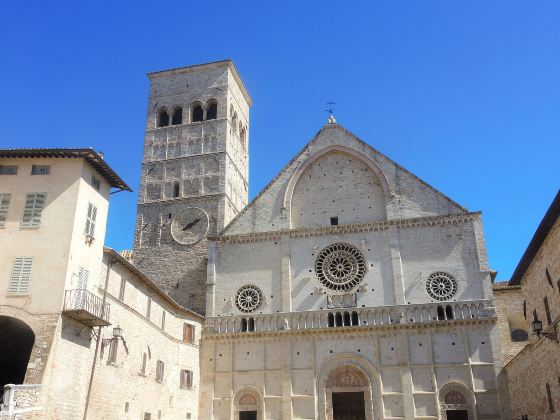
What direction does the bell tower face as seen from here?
toward the camera

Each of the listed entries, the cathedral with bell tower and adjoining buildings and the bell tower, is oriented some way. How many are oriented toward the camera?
2

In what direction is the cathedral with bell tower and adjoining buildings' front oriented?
toward the camera

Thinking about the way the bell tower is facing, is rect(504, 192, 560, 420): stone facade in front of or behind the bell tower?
in front
